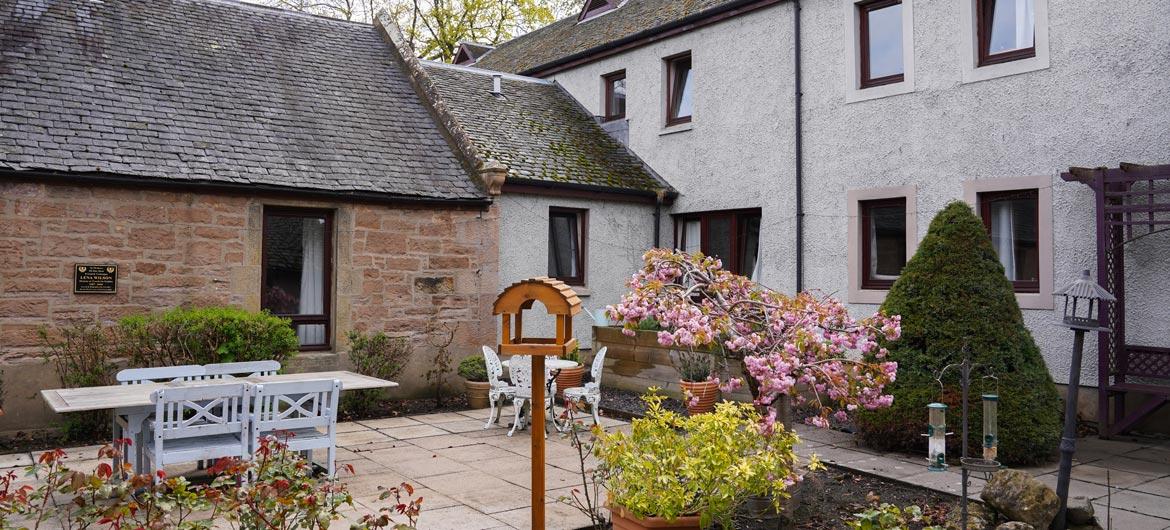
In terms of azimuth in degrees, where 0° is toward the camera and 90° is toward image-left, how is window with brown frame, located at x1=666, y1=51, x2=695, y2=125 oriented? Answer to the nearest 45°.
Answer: approximately 45°

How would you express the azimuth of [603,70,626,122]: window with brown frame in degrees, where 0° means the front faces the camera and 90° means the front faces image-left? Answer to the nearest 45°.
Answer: approximately 45°

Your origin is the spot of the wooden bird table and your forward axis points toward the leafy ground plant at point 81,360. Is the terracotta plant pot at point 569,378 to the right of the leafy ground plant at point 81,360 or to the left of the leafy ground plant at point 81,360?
right

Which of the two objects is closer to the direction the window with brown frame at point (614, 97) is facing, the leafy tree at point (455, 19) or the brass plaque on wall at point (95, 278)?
the brass plaque on wall

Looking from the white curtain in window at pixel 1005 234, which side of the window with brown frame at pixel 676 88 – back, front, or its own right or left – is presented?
left

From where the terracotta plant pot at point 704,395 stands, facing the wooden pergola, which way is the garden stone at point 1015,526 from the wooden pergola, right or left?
right

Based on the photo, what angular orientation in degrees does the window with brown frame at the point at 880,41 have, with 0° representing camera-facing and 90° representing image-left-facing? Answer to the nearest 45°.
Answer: approximately 45°
